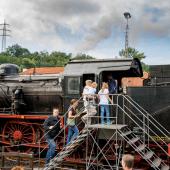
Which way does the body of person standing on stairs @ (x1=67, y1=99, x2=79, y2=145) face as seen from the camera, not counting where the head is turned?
to the viewer's right

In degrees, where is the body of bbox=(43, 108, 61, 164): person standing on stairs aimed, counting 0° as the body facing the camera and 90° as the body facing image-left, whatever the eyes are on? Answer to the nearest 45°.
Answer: approximately 315°

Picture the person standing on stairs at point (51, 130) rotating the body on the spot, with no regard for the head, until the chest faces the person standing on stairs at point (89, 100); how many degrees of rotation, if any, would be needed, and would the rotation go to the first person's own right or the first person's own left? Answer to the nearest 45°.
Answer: approximately 45° to the first person's own left

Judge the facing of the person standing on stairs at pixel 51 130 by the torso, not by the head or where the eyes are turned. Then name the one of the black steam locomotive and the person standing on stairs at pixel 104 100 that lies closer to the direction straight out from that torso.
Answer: the person standing on stairs

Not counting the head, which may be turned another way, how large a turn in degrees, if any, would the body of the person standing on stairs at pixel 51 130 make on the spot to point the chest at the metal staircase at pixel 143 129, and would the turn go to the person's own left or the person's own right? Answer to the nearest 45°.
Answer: approximately 45° to the person's own left

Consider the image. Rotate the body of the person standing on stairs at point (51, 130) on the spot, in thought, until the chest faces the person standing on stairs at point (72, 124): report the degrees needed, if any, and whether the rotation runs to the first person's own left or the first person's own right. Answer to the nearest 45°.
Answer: approximately 45° to the first person's own left

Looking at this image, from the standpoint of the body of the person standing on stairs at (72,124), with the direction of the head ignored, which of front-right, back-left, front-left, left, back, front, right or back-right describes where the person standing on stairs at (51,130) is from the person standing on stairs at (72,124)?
back
